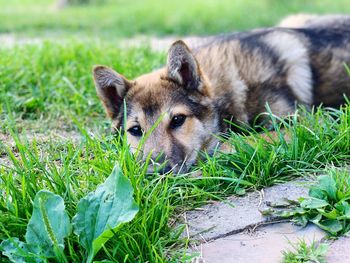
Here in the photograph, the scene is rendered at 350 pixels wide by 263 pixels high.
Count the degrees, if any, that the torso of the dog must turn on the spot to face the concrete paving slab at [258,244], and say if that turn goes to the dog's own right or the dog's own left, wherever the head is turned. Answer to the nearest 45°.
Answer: approximately 45° to the dog's own left

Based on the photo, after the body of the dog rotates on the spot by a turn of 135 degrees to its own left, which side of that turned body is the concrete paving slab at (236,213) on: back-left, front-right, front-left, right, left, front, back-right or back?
right

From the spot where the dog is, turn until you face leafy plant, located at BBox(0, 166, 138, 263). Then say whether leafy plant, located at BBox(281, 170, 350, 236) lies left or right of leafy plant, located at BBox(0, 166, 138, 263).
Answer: left

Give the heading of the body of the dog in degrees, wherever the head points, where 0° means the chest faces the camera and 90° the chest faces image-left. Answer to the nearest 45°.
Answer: approximately 45°

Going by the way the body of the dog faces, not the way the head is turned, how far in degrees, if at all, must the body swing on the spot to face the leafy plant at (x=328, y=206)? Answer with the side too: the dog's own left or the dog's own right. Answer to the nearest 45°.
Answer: approximately 45° to the dog's own left

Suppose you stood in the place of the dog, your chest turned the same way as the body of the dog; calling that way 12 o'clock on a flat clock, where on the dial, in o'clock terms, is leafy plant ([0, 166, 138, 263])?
The leafy plant is roughly at 11 o'clock from the dog.

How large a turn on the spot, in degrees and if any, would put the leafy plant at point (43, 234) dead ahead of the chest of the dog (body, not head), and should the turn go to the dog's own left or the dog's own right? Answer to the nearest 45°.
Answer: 0° — it already faces it

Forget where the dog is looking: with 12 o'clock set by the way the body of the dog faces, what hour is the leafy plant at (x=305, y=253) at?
The leafy plant is roughly at 10 o'clock from the dog.
